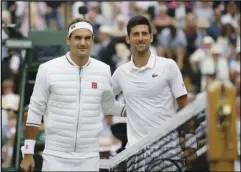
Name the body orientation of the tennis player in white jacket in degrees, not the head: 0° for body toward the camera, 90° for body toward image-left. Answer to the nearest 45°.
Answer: approximately 0°

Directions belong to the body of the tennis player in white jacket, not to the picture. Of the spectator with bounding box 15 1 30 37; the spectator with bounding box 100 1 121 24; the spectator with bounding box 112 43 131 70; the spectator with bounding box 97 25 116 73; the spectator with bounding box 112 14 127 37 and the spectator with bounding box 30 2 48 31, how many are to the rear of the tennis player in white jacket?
6

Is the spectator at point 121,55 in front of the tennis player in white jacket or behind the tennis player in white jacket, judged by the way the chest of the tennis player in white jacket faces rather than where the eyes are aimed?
behind

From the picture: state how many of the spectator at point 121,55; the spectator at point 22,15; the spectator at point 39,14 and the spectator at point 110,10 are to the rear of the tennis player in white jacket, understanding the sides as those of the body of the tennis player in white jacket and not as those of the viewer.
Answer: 4

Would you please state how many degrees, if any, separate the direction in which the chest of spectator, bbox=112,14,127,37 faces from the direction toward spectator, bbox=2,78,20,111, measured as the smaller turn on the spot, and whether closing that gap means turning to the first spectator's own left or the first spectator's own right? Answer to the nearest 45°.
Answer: approximately 45° to the first spectator's own right

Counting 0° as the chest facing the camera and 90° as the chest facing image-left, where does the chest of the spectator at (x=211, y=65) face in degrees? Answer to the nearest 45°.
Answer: approximately 0°

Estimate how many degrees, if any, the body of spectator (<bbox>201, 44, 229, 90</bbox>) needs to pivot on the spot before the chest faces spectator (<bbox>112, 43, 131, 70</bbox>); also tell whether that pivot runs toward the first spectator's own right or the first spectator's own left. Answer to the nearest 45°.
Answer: approximately 90° to the first spectator's own right

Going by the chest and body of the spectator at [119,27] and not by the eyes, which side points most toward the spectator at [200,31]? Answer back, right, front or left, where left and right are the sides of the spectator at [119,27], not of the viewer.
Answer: left

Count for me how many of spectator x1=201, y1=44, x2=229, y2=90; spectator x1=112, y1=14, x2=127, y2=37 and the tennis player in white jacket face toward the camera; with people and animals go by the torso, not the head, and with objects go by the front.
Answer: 3
